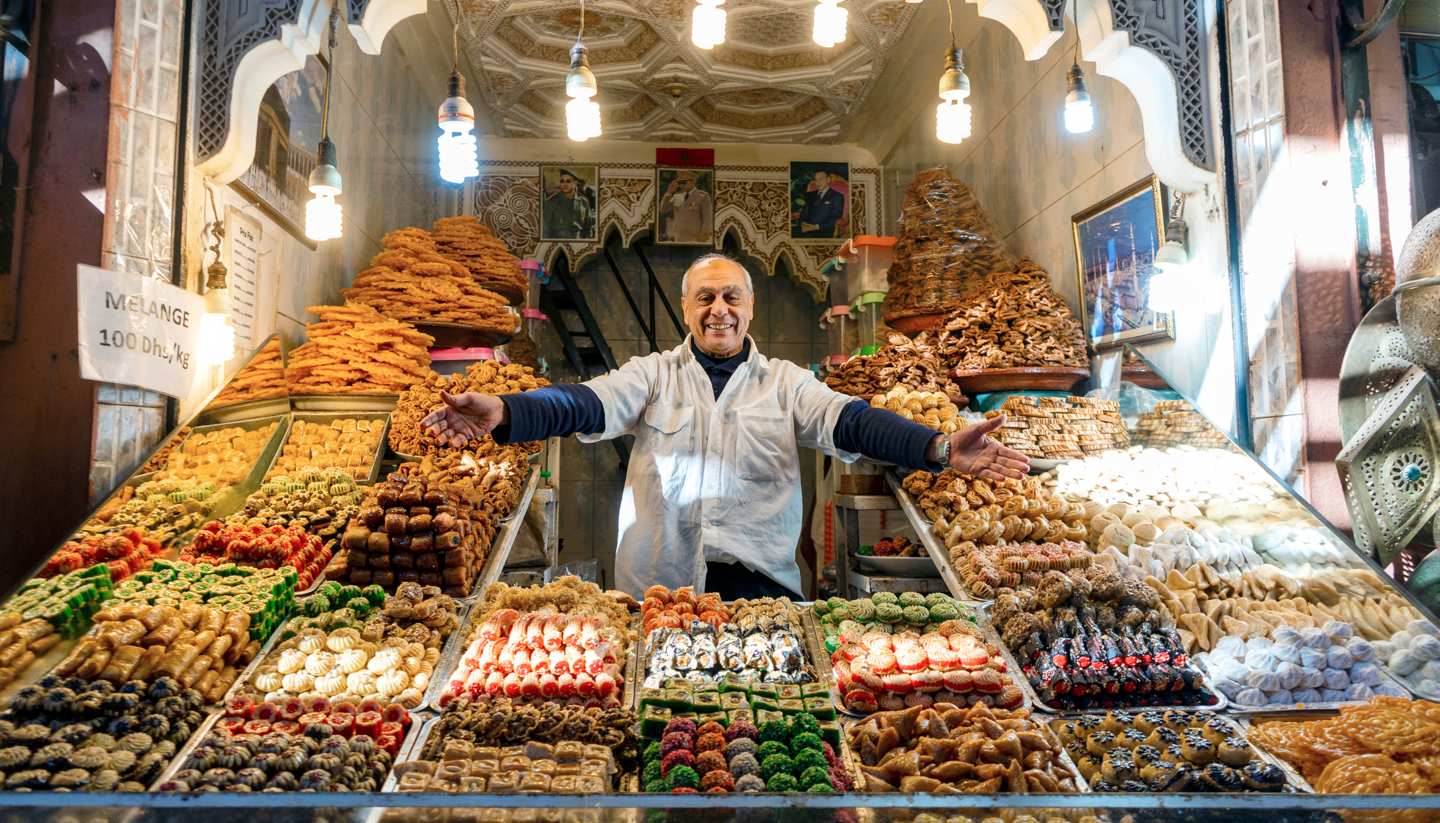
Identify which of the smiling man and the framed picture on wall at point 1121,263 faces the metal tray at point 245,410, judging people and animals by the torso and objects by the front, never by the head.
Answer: the framed picture on wall

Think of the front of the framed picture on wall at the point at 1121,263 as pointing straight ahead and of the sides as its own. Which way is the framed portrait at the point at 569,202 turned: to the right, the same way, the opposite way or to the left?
to the left

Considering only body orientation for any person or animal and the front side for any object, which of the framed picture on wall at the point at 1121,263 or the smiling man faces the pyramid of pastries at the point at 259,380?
the framed picture on wall

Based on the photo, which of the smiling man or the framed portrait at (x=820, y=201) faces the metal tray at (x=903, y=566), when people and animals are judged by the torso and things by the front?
the framed portrait

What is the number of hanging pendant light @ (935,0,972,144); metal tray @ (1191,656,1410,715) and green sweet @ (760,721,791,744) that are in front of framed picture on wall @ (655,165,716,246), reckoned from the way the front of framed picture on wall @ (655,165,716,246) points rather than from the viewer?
3

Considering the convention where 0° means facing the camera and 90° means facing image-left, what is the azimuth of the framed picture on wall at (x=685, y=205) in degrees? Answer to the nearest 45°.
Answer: approximately 0°

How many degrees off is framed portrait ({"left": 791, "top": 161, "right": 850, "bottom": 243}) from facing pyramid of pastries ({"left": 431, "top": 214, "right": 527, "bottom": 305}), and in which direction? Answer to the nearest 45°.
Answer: approximately 45° to its right

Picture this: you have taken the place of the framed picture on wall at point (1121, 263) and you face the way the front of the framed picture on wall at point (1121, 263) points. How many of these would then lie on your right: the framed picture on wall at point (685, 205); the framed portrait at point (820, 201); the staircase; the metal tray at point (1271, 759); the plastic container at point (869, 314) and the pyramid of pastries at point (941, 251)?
5

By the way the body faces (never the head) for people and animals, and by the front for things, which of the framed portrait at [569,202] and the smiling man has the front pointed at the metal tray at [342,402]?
the framed portrait
